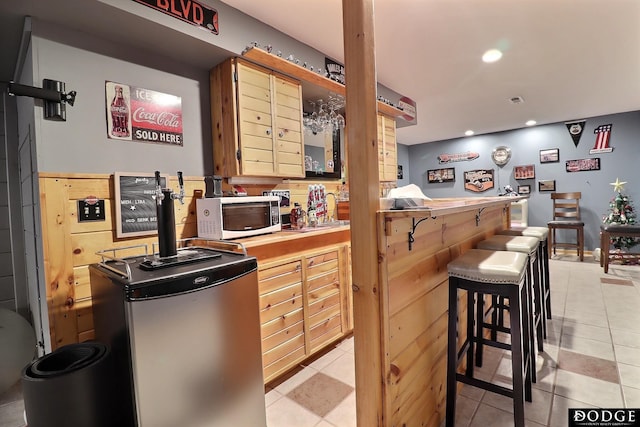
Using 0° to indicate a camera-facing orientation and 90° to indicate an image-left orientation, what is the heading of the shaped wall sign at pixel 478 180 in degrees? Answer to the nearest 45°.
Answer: approximately 0°

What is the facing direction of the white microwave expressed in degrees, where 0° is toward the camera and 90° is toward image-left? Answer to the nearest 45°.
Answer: approximately 315°

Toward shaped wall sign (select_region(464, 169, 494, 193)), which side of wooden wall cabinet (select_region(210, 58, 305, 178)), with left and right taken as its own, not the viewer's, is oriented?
left

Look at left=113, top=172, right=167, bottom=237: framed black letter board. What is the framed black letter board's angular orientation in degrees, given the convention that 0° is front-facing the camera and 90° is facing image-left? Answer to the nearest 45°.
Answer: approximately 315°
